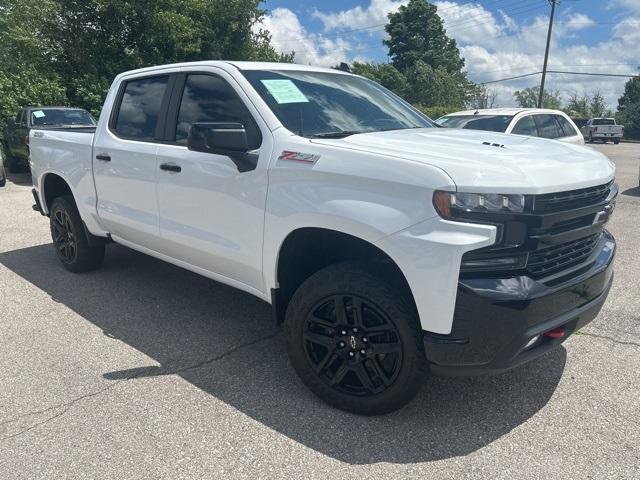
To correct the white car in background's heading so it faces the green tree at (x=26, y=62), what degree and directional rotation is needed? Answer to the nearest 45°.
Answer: approximately 45° to its right

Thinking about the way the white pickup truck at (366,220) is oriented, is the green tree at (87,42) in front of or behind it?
behind

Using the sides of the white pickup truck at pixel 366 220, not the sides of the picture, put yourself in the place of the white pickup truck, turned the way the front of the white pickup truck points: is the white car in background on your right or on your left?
on your left

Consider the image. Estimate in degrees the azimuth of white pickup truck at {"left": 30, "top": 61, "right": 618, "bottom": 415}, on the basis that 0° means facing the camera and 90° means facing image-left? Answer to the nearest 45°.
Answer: approximately 315°

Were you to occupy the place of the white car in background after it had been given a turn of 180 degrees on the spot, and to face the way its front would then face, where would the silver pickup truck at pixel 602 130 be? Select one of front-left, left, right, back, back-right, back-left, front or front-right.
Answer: front-left

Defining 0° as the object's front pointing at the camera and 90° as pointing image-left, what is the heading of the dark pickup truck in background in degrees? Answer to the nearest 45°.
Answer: approximately 315°
